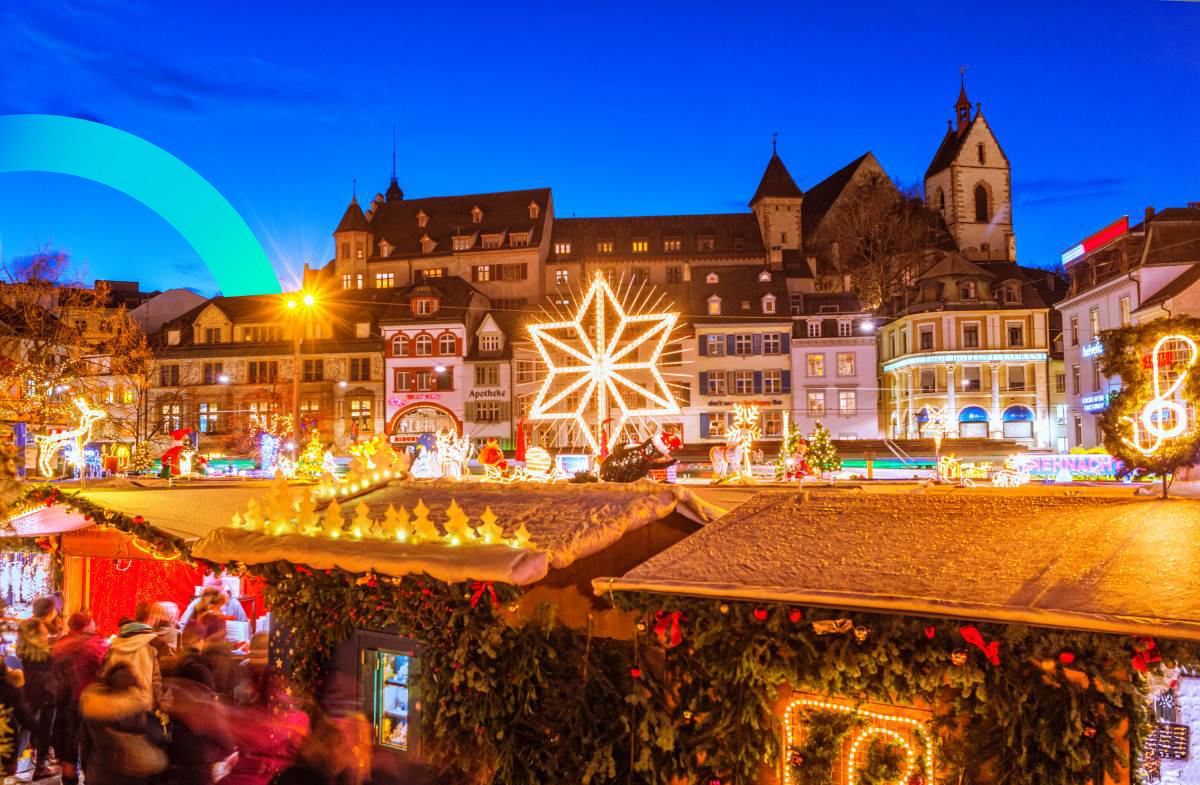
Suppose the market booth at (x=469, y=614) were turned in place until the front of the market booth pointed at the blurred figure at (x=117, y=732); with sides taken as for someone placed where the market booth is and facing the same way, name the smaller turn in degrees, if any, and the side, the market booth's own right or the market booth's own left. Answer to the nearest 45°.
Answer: approximately 45° to the market booth's own right

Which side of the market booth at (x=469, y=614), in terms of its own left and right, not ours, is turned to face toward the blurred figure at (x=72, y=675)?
right

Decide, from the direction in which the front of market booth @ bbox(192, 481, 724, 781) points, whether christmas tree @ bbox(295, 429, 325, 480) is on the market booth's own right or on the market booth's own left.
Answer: on the market booth's own right

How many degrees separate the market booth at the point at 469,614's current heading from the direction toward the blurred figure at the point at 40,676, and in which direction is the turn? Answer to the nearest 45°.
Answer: approximately 90° to its right

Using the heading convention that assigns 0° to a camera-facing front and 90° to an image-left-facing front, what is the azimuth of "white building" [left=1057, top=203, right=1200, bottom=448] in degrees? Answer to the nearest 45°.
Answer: approximately 45°

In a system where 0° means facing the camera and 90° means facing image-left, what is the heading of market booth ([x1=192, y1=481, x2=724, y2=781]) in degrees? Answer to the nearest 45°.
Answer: approximately 45°

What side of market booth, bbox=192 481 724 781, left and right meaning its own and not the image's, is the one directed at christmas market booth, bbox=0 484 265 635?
right

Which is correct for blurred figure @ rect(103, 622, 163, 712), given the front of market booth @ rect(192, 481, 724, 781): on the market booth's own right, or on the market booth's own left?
on the market booth's own right
